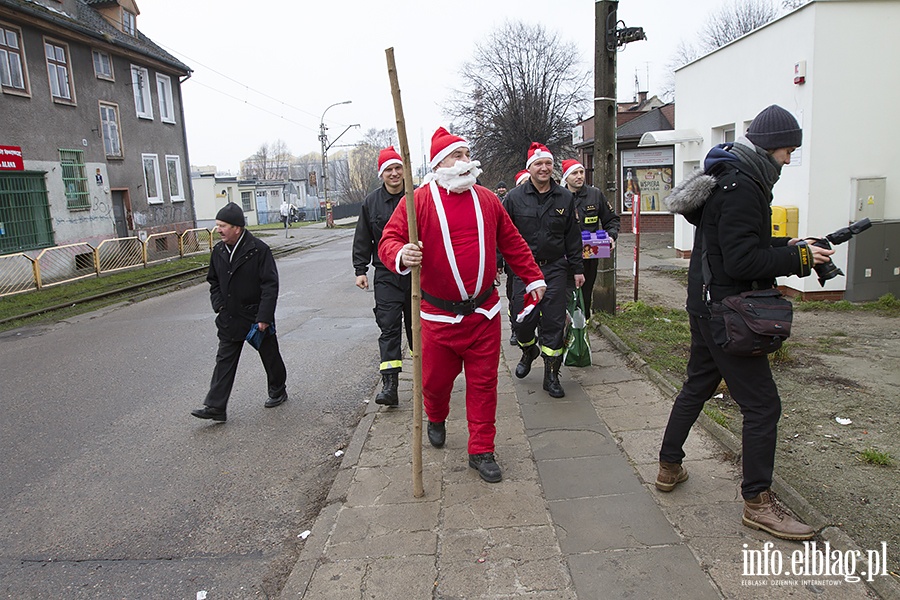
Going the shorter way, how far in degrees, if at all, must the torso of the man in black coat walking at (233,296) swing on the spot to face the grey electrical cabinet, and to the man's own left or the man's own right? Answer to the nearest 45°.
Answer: approximately 135° to the man's own left

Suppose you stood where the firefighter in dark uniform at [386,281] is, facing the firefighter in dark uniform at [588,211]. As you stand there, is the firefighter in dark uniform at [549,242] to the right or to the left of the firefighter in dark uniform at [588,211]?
right

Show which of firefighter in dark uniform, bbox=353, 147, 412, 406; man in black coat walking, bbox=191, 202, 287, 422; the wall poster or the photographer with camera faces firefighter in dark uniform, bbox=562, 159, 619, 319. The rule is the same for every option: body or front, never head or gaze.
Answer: the wall poster

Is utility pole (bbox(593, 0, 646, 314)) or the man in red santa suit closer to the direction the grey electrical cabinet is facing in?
the man in red santa suit

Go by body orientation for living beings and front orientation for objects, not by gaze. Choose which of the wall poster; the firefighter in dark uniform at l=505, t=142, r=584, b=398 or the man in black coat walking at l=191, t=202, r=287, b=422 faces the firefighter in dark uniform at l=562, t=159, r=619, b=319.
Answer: the wall poster

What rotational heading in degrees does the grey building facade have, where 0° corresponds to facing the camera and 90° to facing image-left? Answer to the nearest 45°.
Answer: approximately 315°

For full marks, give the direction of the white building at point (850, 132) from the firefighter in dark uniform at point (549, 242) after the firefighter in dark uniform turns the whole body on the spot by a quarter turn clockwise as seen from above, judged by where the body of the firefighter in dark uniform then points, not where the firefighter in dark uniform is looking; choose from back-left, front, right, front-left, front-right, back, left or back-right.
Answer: back-right
